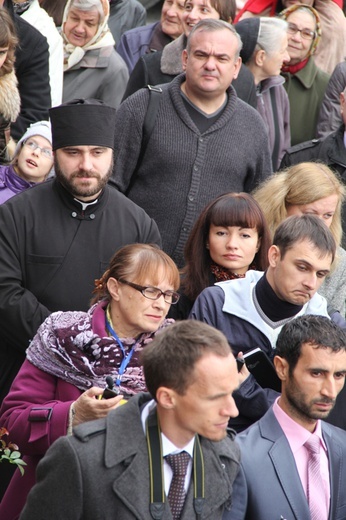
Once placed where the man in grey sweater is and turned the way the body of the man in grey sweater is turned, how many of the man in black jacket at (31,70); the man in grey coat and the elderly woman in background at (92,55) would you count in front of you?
1

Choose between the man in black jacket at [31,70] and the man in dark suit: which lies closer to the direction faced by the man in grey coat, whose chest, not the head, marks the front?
the man in dark suit

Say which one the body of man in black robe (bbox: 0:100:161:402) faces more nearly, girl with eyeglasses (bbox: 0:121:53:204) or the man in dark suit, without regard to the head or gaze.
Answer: the man in dark suit

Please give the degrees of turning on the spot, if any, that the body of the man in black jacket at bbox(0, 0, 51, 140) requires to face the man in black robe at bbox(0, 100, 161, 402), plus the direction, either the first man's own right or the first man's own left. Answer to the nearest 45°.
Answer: approximately 45° to the first man's own left

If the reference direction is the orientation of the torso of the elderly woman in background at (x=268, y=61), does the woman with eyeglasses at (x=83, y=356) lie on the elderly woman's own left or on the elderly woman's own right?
on the elderly woman's own right

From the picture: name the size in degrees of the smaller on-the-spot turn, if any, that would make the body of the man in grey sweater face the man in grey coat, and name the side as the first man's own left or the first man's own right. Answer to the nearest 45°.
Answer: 0° — they already face them

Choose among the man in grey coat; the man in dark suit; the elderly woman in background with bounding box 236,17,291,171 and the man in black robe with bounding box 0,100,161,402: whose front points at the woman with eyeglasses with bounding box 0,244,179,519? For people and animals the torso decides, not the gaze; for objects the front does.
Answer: the man in black robe

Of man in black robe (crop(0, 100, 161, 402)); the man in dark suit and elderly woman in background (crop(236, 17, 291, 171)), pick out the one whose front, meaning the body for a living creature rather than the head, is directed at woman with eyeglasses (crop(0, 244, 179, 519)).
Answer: the man in black robe
